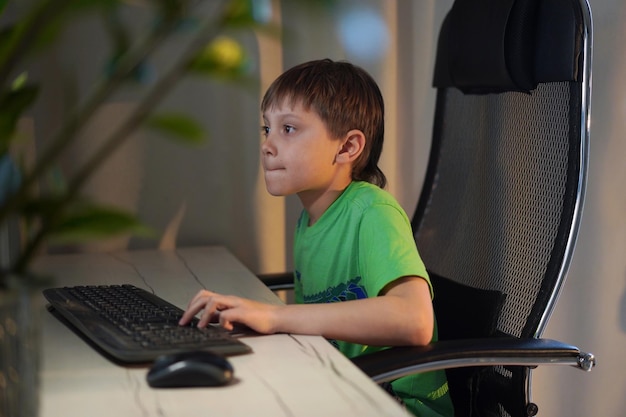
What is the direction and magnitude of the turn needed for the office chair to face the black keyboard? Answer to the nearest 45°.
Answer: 0° — it already faces it

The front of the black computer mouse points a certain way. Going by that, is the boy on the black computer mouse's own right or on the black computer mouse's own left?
on the black computer mouse's own right

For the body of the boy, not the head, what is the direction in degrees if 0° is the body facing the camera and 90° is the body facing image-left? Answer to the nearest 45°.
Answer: approximately 45°

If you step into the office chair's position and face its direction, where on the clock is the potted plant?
The potted plant is roughly at 11 o'clock from the office chair.

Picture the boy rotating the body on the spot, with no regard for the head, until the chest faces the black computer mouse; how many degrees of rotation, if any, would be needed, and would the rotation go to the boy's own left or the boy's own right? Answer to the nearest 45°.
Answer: approximately 45° to the boy's own left

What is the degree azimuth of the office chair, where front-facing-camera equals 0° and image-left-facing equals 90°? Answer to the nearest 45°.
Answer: approximately 45°

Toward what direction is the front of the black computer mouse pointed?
to the viewer's left
